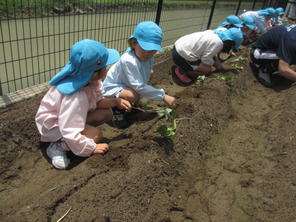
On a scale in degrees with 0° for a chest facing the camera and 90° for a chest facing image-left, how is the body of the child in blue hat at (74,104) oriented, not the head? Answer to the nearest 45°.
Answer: approximately 270°

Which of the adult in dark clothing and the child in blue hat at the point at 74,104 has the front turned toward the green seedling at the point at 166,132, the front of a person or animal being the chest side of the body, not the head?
the child in blue hat

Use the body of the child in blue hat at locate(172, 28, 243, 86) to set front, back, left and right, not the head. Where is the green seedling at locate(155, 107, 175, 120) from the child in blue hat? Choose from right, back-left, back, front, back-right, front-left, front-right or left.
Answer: right

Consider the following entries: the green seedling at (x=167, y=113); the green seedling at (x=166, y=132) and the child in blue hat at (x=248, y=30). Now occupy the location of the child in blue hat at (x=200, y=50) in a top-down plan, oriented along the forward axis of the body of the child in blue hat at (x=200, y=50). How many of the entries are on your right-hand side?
2

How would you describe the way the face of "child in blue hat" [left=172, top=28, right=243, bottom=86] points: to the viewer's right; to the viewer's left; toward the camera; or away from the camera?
to the viewer's right

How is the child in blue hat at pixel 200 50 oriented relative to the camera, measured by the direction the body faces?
to the viewer's right
